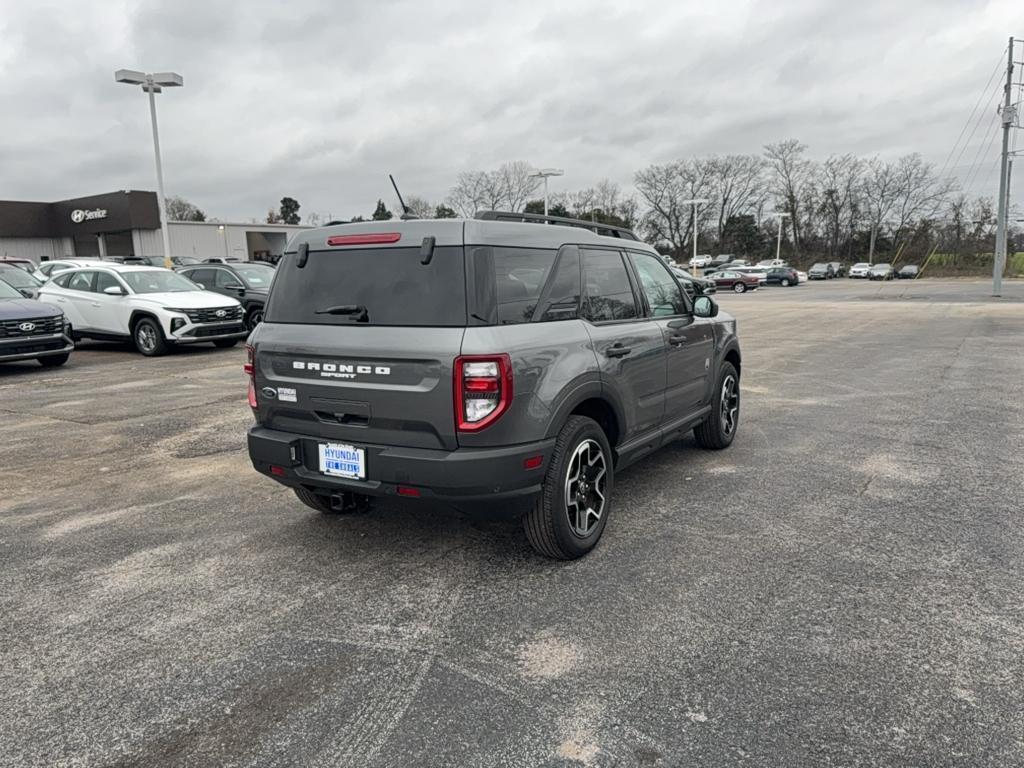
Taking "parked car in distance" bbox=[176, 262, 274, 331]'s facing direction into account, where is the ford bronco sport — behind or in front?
in front

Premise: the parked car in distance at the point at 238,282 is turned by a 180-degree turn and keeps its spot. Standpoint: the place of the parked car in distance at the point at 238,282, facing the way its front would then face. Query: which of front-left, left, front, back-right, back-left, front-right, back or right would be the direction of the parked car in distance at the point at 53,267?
front

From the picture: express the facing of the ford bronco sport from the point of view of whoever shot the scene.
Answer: facing away from the viewer and to the right of the viewer

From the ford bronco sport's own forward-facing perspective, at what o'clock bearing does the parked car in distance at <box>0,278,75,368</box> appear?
The parked car in distance is roughly at 9 o'clock from the ford bronco sport.

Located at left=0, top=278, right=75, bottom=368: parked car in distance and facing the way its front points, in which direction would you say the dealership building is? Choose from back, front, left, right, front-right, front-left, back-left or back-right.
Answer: back-left

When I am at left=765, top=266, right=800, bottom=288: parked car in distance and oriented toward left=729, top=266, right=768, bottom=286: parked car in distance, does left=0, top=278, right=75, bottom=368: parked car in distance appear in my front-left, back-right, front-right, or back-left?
front-left

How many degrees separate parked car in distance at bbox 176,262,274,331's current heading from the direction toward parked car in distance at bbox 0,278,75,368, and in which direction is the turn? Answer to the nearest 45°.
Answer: approximately 90° to its right

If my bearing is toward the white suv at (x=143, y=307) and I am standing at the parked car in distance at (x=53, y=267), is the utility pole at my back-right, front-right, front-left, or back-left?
front-left

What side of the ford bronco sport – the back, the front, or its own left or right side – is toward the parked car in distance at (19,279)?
left

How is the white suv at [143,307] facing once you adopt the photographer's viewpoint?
facing the viewer and to the right of the viewer

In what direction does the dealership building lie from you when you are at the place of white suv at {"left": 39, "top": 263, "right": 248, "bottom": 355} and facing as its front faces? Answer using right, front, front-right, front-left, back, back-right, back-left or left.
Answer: back-left

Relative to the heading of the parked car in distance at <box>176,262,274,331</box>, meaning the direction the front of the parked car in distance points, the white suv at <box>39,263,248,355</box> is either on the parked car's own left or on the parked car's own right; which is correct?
on the parked car's own right

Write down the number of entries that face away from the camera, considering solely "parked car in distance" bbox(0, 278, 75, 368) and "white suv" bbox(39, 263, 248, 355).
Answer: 0
